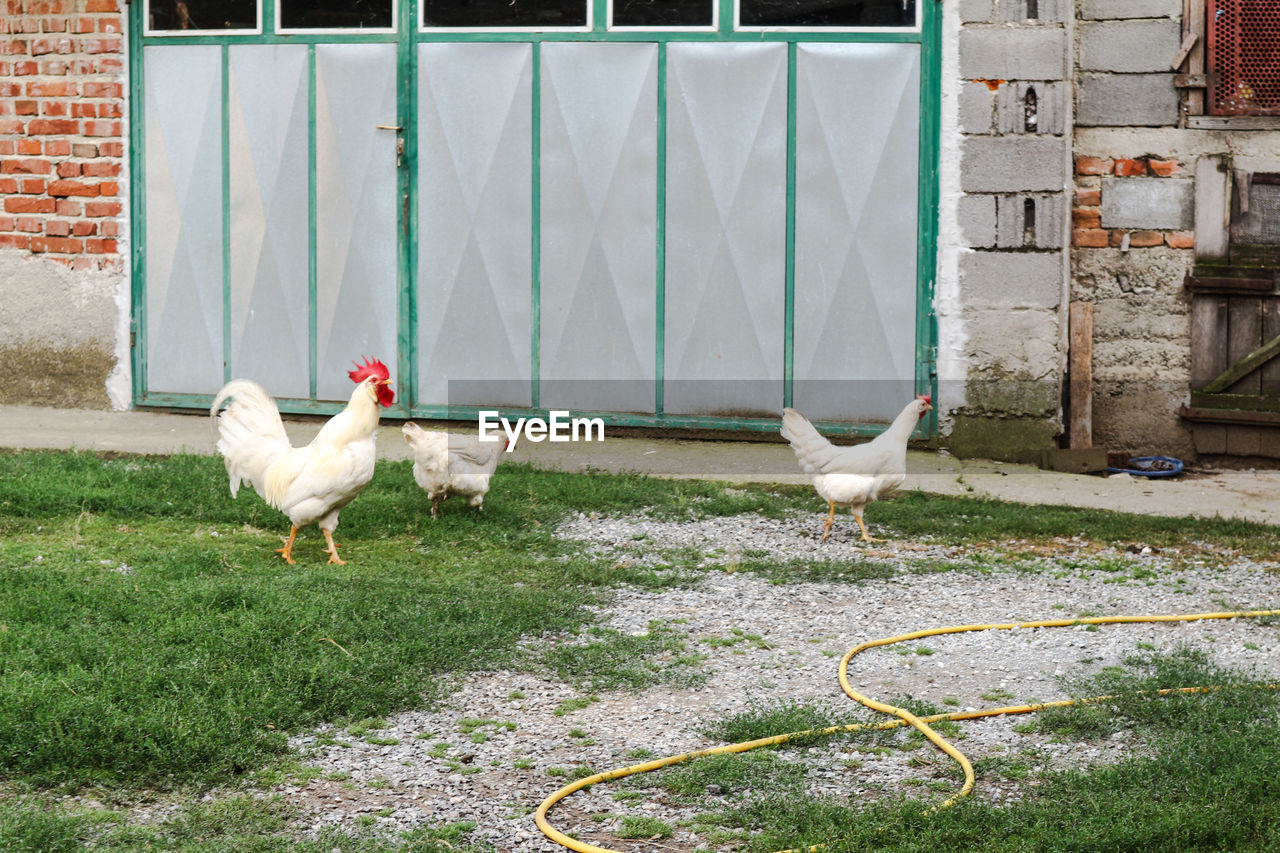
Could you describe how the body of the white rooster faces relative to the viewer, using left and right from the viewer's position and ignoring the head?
facing to the right of the viewer

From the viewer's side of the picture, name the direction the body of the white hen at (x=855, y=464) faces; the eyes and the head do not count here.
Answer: to the viewer's right

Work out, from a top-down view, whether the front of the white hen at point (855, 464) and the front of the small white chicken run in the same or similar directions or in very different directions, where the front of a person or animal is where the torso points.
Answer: very different directions

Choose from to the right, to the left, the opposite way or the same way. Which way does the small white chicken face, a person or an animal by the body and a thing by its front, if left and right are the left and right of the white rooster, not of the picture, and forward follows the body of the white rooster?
the opposite way

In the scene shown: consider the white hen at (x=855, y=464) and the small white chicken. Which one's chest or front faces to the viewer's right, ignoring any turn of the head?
the white hen

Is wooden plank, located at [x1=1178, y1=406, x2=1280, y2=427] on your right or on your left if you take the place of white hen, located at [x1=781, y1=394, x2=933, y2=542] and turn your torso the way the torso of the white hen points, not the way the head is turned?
on your left

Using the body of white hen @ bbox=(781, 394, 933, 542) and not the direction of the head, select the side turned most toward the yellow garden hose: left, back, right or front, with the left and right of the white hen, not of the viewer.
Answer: right

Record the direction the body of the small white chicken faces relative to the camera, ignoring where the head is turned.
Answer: to the viewer's left

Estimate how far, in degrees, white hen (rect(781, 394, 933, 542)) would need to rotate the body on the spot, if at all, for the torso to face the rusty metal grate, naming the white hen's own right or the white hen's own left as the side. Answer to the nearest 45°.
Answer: approximately 45° to the white hen's own left

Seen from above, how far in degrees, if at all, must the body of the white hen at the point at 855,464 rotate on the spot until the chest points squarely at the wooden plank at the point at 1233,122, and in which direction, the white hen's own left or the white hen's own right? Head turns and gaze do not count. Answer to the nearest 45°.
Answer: approximately 45° to the white hen's own left

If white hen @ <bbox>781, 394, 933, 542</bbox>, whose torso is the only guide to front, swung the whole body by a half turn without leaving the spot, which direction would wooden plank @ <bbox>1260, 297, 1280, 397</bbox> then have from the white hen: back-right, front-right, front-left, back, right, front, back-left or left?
back-right

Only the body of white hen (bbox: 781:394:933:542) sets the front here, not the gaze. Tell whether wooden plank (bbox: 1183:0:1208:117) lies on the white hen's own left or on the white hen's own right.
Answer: on the white hen's own left
